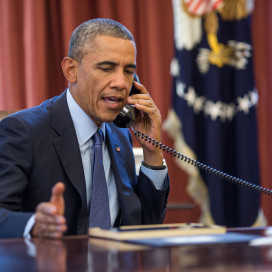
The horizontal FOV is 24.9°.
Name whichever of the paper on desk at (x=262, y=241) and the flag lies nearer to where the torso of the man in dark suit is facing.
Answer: the paper on desk

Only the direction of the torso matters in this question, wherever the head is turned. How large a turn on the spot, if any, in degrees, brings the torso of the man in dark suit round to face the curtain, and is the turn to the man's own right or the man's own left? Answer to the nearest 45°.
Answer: approximately 135° to the man's own left

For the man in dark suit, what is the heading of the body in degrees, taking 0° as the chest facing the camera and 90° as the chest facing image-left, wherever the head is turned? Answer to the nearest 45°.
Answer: approximately 315°

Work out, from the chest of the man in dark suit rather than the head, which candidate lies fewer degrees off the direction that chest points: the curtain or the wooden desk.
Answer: the wooden desk

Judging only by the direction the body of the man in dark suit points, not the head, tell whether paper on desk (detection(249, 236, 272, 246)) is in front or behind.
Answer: in front

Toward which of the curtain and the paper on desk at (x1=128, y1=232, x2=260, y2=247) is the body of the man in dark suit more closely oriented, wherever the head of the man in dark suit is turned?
the paper on desk

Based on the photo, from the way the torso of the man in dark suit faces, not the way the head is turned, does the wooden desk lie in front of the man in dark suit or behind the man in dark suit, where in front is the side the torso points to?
in front
